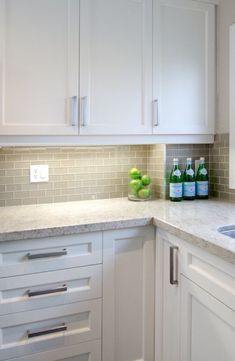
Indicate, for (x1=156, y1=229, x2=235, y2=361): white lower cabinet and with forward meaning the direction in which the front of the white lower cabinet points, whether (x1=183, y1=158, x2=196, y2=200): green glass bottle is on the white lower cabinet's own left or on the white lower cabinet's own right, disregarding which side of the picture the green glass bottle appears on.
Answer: on the white lower cabinet's own right

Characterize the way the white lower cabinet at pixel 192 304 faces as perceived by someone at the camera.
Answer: facing the viewer and to the left of the viewer

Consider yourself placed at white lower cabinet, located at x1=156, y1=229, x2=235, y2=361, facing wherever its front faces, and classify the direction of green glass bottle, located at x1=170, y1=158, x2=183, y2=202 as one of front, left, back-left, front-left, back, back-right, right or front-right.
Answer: back-right

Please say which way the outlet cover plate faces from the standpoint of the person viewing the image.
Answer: facing the viewer

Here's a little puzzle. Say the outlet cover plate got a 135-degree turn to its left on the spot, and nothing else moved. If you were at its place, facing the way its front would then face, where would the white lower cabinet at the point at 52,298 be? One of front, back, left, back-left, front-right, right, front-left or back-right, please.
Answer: back-right

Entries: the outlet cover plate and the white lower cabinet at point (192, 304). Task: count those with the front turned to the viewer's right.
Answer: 0
